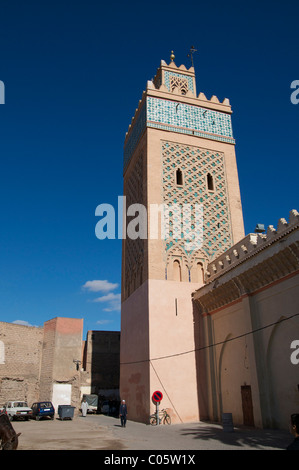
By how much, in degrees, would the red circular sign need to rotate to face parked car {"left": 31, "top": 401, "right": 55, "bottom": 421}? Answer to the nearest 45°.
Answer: approximately 135° to its right

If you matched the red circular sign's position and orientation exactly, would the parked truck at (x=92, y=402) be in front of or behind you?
behind

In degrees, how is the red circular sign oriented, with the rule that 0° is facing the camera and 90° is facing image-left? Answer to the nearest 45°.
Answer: approximately 0°

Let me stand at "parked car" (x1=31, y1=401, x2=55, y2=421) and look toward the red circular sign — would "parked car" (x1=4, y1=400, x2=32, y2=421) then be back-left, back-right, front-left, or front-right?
back-right

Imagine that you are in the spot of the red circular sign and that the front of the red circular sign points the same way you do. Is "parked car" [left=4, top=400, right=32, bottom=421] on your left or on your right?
on your right
